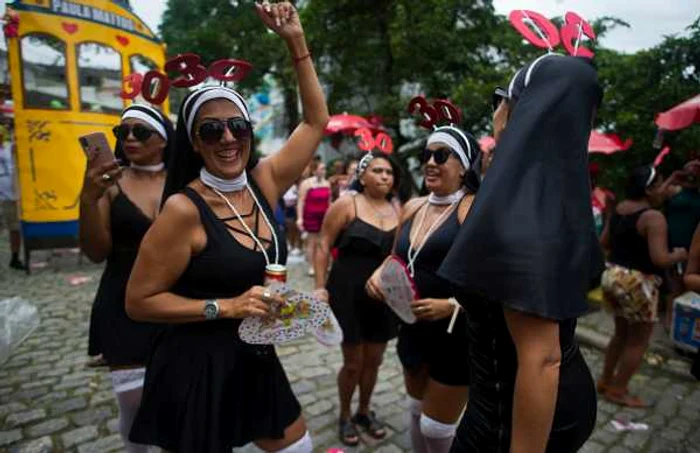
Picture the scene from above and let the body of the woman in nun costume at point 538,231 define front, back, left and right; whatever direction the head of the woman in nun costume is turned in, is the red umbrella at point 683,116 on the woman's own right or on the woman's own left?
on the woman's own right

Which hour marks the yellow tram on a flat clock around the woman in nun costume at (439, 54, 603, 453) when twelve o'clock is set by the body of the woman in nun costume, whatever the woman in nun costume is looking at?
The yellow tram is roughly at 1 o'clock from the woman in nun costume.

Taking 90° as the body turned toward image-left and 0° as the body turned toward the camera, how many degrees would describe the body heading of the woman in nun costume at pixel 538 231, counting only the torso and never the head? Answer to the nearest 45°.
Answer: approximately 90°

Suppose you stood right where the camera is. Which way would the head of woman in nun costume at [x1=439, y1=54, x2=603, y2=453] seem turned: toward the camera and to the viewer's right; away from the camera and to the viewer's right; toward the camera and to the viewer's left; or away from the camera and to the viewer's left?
away from the camera and to the viewer's left

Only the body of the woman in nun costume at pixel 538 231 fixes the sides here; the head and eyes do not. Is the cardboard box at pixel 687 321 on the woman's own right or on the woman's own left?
on the woman's own right

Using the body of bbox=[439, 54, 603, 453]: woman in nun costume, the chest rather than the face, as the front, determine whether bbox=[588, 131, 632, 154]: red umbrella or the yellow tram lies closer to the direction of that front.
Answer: the yellow tram

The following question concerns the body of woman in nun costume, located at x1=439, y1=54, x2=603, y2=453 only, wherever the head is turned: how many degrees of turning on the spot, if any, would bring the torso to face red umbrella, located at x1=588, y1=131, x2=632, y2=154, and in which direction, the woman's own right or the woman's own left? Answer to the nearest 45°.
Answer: approximately 90° to the woman's own right
